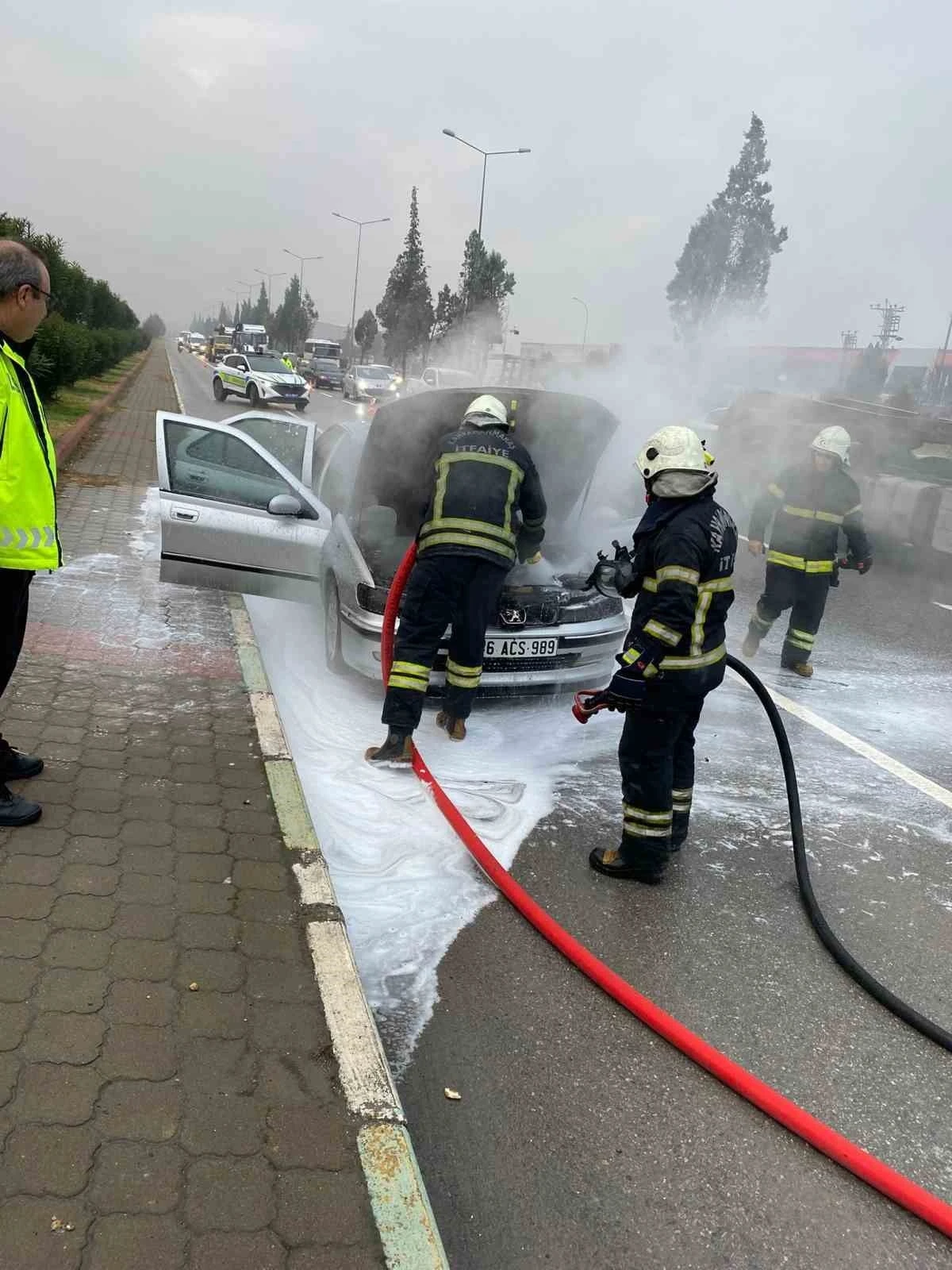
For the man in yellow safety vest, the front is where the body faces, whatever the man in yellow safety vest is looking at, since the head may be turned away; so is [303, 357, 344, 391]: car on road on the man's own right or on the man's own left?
on the man's own left

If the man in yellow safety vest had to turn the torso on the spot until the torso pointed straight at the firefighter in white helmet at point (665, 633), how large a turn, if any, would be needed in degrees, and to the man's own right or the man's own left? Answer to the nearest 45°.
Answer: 0° — they already face them

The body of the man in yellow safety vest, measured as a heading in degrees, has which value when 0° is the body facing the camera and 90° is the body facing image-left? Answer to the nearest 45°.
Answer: approximately 270°

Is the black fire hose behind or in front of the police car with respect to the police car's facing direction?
in front

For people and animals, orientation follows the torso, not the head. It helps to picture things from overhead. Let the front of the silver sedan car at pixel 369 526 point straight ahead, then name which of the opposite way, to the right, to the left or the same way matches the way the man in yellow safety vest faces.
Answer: to the left

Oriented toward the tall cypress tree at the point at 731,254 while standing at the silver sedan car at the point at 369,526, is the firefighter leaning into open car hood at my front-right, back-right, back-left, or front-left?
back-right

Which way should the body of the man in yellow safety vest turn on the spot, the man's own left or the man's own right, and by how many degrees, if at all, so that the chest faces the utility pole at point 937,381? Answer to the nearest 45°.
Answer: approximately 45° to the man's own left

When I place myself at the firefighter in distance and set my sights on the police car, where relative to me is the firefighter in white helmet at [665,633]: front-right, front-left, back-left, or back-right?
back-left

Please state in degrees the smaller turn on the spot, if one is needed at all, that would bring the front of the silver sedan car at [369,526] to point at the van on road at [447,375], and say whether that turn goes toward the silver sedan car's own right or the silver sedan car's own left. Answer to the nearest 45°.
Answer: approximately 135° to the silver sedan car's own left

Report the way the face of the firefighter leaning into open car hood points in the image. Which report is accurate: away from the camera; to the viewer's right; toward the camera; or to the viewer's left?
away from the camera

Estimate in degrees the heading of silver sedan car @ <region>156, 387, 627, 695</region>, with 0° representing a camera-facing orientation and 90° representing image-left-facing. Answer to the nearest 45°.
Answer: approximately 315°

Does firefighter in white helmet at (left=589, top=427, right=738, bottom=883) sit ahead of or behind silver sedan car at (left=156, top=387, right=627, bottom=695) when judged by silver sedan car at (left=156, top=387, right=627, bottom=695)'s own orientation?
ahead

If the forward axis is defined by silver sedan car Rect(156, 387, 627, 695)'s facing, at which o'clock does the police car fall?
The police car is roughly at 7 o'clock from the silver sedan car.

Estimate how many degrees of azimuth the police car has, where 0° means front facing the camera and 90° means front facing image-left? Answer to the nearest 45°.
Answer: approximately 315°
